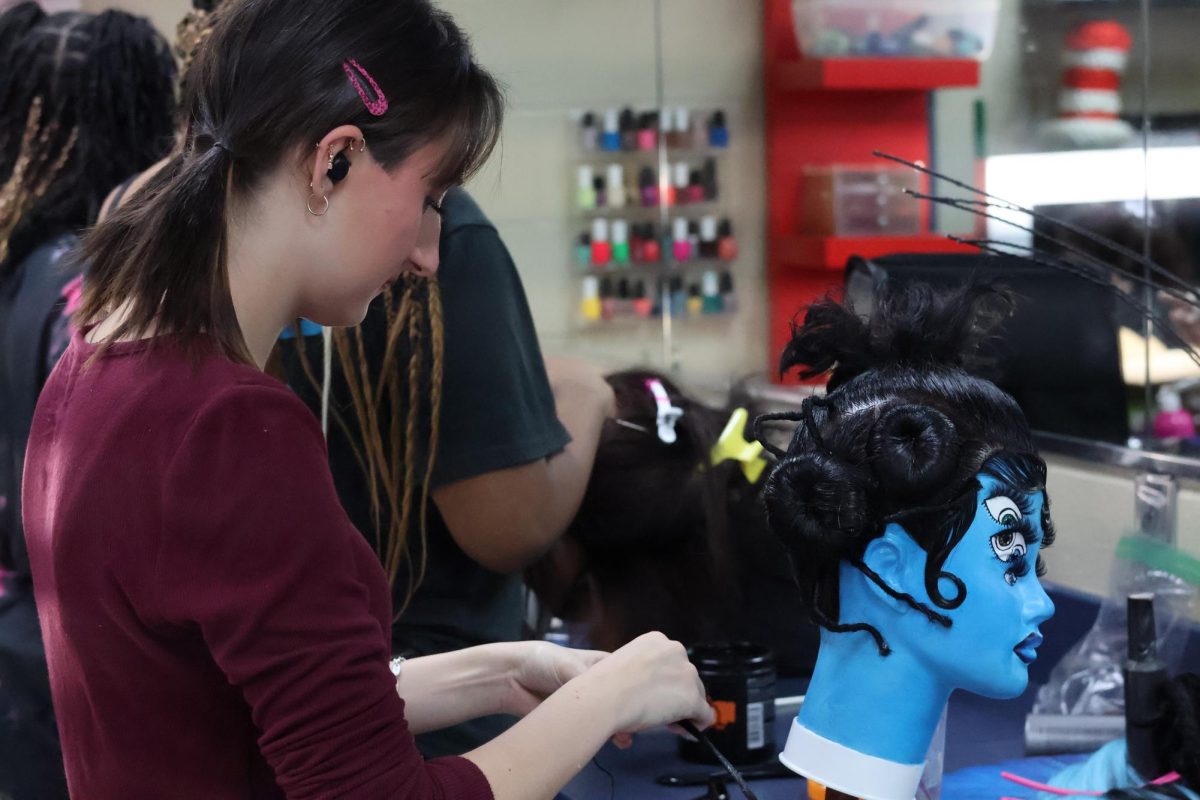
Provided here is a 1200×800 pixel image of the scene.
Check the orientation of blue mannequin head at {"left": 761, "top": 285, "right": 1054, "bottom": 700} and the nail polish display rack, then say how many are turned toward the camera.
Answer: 1

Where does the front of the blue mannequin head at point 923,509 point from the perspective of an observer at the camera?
facing to the right of the viewer

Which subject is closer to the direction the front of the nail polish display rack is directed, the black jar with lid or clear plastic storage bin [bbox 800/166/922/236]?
the black jar with lid

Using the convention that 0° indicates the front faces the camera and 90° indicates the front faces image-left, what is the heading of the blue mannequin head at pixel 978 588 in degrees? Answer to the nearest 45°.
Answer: approximately 270°

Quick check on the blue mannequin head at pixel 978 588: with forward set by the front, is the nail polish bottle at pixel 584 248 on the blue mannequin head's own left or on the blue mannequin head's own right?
on the blue mannequin head's own left

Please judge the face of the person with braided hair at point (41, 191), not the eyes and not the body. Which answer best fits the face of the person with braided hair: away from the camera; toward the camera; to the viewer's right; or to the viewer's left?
away from the camera

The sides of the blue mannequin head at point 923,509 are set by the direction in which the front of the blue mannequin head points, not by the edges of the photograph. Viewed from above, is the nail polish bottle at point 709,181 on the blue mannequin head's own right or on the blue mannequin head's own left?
on the blue mannequin head's own left

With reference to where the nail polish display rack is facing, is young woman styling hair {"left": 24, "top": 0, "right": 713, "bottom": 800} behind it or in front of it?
in front

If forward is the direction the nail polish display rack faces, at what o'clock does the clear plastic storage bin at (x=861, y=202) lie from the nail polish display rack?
The clear plastic storage bin is roughly at 10 o'clock from the nail polish display rack.

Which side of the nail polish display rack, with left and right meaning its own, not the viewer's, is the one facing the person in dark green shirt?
front

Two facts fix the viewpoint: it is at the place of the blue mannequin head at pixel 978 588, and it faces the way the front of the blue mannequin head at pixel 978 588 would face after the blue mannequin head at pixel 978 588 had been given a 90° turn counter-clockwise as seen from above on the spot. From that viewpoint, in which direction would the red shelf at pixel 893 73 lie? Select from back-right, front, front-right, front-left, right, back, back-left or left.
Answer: front

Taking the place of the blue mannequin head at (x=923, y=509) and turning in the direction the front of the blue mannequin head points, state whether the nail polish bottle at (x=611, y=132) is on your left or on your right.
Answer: on your left

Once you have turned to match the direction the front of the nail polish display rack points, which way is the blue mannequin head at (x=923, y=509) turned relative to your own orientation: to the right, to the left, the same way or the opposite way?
to the left

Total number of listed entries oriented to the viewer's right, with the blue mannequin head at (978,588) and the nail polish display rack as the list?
1

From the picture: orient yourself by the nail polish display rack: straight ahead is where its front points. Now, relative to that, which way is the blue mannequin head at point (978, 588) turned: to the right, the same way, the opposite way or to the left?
to the left
